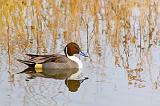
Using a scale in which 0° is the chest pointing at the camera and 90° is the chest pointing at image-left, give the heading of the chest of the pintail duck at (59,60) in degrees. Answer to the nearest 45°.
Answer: approximately 270°
